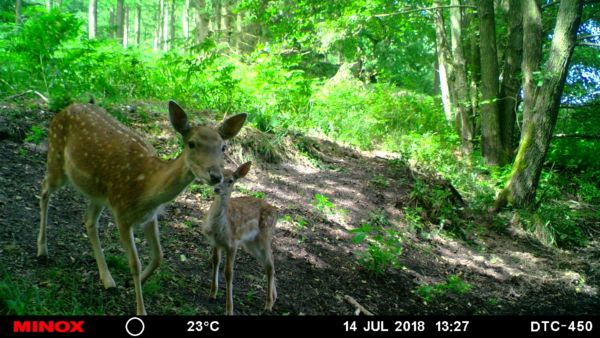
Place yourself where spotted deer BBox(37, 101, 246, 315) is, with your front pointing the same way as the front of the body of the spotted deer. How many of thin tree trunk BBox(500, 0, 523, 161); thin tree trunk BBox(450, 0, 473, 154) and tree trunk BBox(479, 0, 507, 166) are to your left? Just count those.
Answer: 3

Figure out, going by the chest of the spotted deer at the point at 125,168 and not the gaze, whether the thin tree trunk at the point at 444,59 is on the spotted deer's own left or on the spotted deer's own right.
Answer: on the spotted deer's own left

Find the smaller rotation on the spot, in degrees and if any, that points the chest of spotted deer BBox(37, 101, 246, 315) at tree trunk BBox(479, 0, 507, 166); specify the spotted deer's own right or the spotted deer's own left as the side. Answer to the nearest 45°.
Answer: approximately 90° to the spotted deer's own left

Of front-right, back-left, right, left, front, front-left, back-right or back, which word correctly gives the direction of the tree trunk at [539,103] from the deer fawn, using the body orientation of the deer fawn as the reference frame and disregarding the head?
back

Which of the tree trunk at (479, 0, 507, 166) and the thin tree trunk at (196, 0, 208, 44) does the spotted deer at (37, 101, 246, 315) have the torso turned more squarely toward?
the tree trunk

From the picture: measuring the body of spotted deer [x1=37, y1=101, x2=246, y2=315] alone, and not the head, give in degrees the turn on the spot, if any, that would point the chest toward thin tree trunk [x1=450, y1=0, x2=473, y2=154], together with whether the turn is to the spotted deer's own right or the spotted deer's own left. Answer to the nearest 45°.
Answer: approximately 90° to the spotted deer's own left

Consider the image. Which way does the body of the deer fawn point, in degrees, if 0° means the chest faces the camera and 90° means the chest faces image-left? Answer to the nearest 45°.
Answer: approximately 45°

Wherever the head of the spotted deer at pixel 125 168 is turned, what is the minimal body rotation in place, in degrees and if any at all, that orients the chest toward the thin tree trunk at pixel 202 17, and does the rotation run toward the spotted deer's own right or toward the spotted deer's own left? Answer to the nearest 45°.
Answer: approximately 135° to the spotted deer's own left

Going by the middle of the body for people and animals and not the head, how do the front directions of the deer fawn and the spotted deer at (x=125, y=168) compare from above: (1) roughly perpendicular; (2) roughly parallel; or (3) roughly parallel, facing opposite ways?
roughly perpendicular

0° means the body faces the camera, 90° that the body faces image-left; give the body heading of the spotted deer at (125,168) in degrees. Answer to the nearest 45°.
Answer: approximately 315°

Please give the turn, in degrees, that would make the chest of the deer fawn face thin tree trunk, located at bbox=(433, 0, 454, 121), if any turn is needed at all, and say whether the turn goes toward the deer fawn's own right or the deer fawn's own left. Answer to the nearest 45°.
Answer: approximately 180°
